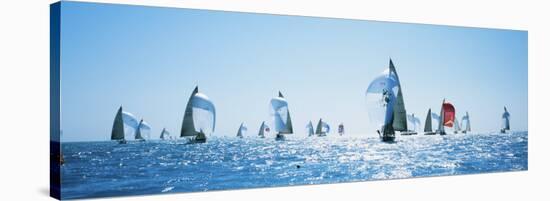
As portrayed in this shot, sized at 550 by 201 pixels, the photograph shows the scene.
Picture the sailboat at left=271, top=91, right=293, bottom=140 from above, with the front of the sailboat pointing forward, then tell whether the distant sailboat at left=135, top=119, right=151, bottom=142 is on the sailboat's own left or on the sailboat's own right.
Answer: on the sailboat's own right

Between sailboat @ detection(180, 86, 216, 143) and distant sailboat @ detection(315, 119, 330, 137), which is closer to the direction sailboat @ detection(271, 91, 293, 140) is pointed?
the sailboat

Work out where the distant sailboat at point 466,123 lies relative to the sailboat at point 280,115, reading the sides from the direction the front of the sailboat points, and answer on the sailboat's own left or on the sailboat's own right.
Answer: on the sailboat's own left

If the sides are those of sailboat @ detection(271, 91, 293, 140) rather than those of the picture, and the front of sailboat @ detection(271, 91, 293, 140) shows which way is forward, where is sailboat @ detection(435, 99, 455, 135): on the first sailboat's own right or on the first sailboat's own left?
on the first sailboat's own left

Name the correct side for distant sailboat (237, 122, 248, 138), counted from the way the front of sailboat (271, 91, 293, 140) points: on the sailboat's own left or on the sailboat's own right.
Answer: on the sailboat's own right

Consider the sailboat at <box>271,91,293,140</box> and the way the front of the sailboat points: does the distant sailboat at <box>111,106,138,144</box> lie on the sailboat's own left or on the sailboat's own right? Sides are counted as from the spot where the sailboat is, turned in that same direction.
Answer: on the sailboat's own right

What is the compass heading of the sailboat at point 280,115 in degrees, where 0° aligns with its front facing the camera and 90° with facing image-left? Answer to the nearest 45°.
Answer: approximately 0°

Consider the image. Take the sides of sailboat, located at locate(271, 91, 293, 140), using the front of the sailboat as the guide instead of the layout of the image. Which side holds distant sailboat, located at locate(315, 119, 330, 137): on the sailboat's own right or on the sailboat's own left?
on the sailboat's own left
